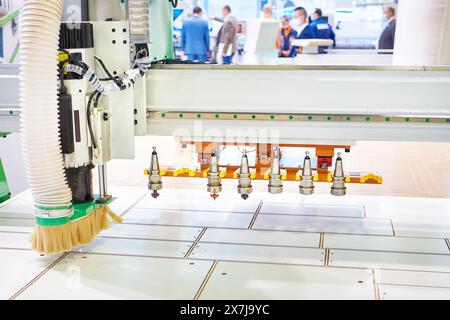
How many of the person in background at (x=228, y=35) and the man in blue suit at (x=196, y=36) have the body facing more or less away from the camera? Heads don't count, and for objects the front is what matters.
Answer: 1

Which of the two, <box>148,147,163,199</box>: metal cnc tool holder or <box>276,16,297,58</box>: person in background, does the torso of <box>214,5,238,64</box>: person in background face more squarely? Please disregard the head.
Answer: the metal cnc tool holder

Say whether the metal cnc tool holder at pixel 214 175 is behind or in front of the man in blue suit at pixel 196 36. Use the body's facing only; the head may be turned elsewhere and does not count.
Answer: behind

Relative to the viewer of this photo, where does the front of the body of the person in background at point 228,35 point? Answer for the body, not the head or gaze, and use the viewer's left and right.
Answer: facing to the left of the viewer

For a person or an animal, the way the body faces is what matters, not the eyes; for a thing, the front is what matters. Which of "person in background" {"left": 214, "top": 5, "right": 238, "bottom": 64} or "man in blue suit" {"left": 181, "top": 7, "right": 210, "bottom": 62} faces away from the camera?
the man in blue suit

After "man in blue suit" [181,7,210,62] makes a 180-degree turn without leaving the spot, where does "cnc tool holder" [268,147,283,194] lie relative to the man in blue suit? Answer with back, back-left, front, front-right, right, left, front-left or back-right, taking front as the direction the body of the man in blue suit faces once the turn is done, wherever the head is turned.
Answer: front

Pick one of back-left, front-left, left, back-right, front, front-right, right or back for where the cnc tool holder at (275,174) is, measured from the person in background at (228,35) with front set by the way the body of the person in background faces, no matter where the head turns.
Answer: left

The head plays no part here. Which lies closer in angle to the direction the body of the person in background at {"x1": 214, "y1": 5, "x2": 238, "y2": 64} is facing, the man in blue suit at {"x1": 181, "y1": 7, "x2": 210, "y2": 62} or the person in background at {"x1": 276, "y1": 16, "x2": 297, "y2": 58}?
the man in blue suit

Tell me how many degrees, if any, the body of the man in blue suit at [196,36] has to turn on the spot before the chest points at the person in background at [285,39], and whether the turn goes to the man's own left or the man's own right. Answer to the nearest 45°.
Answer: approximately 45° to the man's own right

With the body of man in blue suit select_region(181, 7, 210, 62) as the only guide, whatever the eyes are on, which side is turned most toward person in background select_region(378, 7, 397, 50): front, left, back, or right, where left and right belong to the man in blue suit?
right

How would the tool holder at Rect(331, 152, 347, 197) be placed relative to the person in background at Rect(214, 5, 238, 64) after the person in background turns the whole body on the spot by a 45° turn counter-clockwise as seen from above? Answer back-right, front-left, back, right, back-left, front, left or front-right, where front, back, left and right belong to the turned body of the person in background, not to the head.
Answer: front-left

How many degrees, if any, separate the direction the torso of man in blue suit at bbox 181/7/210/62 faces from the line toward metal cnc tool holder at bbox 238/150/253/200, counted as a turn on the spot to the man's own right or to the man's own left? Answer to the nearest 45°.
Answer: approximately 180°

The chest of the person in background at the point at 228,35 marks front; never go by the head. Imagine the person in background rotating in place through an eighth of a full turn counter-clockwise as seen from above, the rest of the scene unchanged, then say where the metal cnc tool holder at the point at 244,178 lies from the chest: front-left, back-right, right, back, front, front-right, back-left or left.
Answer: front-left

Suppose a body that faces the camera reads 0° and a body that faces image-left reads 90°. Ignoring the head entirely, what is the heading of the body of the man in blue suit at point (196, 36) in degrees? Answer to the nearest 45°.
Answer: approximately 180°

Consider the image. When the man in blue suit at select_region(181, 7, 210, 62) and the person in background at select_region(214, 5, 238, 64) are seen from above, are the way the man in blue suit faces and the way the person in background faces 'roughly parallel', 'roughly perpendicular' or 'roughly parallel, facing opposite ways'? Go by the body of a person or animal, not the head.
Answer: roughly perpendicular

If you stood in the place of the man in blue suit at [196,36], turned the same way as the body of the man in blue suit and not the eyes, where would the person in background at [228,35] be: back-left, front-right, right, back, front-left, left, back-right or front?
front-right
